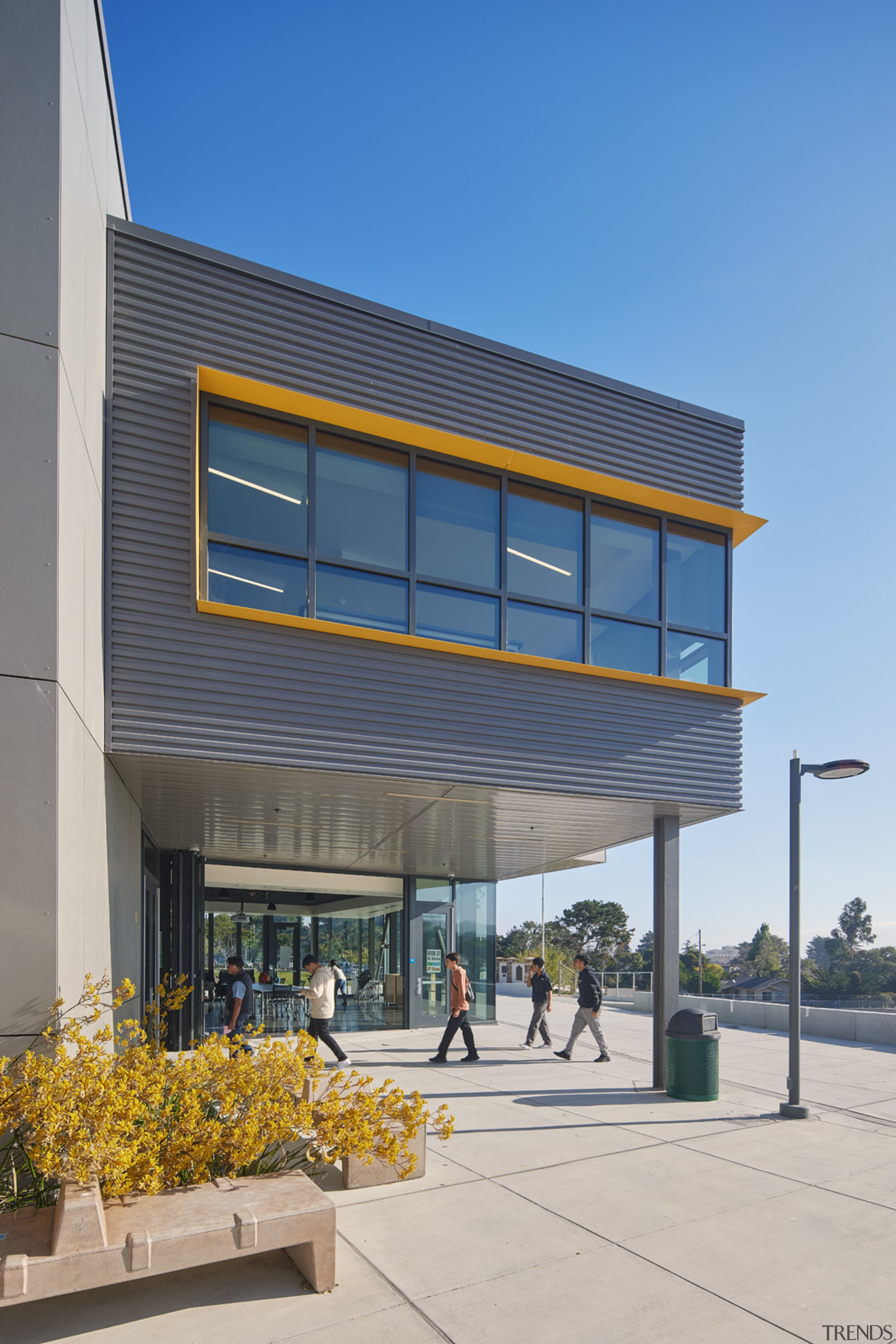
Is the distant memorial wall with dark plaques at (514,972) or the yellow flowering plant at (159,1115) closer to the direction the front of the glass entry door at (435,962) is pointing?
the yellow flowering plant

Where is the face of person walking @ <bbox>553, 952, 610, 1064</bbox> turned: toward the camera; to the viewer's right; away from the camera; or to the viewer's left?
to the viewer's left

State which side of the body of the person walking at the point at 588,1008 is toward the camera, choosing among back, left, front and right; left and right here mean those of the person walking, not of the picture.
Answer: left

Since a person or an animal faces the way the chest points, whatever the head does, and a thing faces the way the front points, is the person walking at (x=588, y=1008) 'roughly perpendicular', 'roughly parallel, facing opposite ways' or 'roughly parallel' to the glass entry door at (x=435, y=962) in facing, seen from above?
roughly perpendicular

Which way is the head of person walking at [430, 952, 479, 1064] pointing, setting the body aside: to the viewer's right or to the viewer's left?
to the viewer's left

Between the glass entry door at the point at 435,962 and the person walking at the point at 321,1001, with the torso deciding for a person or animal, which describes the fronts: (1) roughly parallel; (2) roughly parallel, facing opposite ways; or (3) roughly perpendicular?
roughly perpendicular
